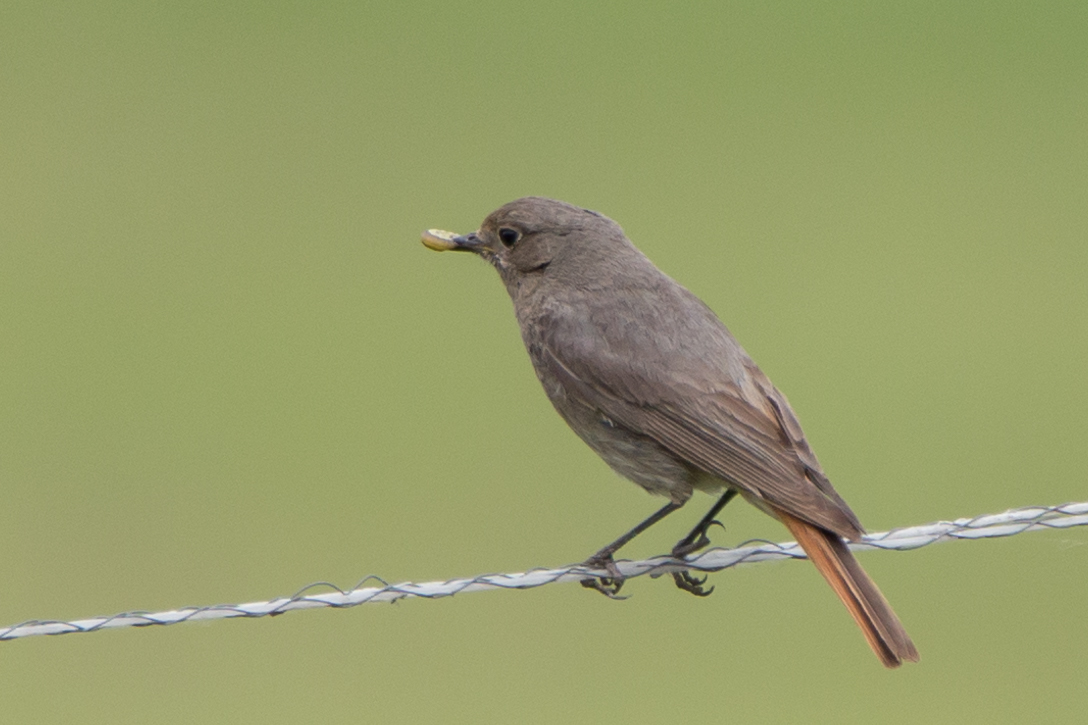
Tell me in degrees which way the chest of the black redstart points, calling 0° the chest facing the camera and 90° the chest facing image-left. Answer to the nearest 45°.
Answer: approximately 90°
